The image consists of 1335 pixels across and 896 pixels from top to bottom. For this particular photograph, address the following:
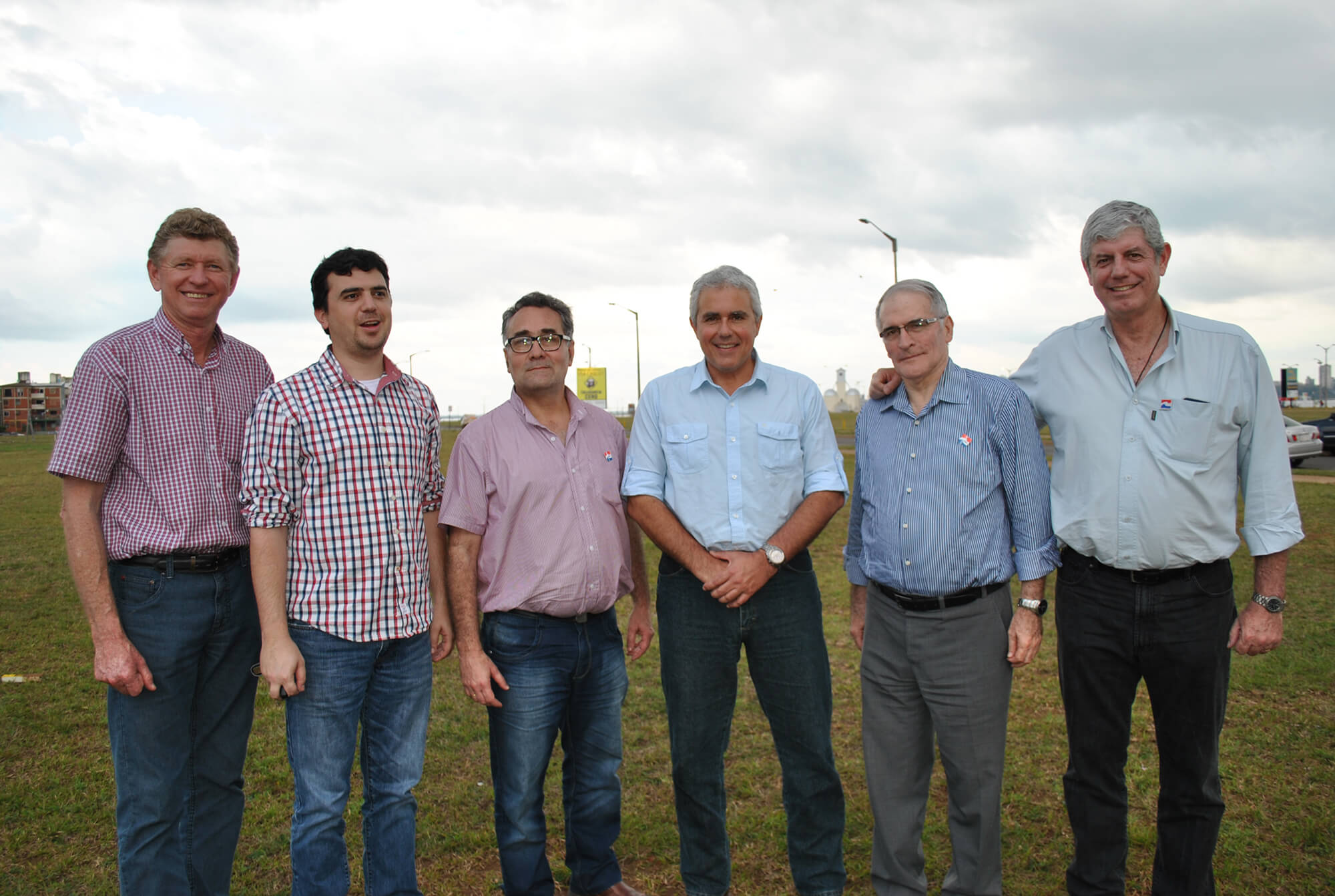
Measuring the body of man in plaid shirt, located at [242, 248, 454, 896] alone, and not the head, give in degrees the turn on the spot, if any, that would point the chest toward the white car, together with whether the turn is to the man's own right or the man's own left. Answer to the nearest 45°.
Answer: approximately 90° to the man's own left

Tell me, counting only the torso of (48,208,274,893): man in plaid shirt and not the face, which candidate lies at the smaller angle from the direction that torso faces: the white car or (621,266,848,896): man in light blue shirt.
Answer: the man in light blue shirt

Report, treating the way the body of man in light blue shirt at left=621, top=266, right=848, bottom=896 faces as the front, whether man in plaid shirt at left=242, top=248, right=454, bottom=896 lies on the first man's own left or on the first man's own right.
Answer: on the first man's own right

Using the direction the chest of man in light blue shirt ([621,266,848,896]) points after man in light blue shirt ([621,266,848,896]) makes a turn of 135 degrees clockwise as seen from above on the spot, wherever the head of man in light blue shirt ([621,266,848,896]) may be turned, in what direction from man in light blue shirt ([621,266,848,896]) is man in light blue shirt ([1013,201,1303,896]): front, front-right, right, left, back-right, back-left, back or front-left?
back-right

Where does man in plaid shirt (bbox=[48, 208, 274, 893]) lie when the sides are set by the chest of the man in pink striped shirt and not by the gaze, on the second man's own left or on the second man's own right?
on the second man's own right

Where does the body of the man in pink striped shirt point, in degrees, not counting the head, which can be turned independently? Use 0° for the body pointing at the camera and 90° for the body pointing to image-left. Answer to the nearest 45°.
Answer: approximately 315°

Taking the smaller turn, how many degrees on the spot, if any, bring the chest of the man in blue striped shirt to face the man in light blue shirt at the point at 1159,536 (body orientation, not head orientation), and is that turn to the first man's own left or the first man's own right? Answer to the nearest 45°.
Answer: approximately 135° to the first man's own left

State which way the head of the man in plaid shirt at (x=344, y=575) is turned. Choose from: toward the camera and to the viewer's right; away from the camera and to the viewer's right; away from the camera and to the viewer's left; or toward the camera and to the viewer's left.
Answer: toward the camera and to the viewer's right

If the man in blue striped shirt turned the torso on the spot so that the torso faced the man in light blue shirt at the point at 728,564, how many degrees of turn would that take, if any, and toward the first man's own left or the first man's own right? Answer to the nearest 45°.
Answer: approximately 45° to the first man's own right
